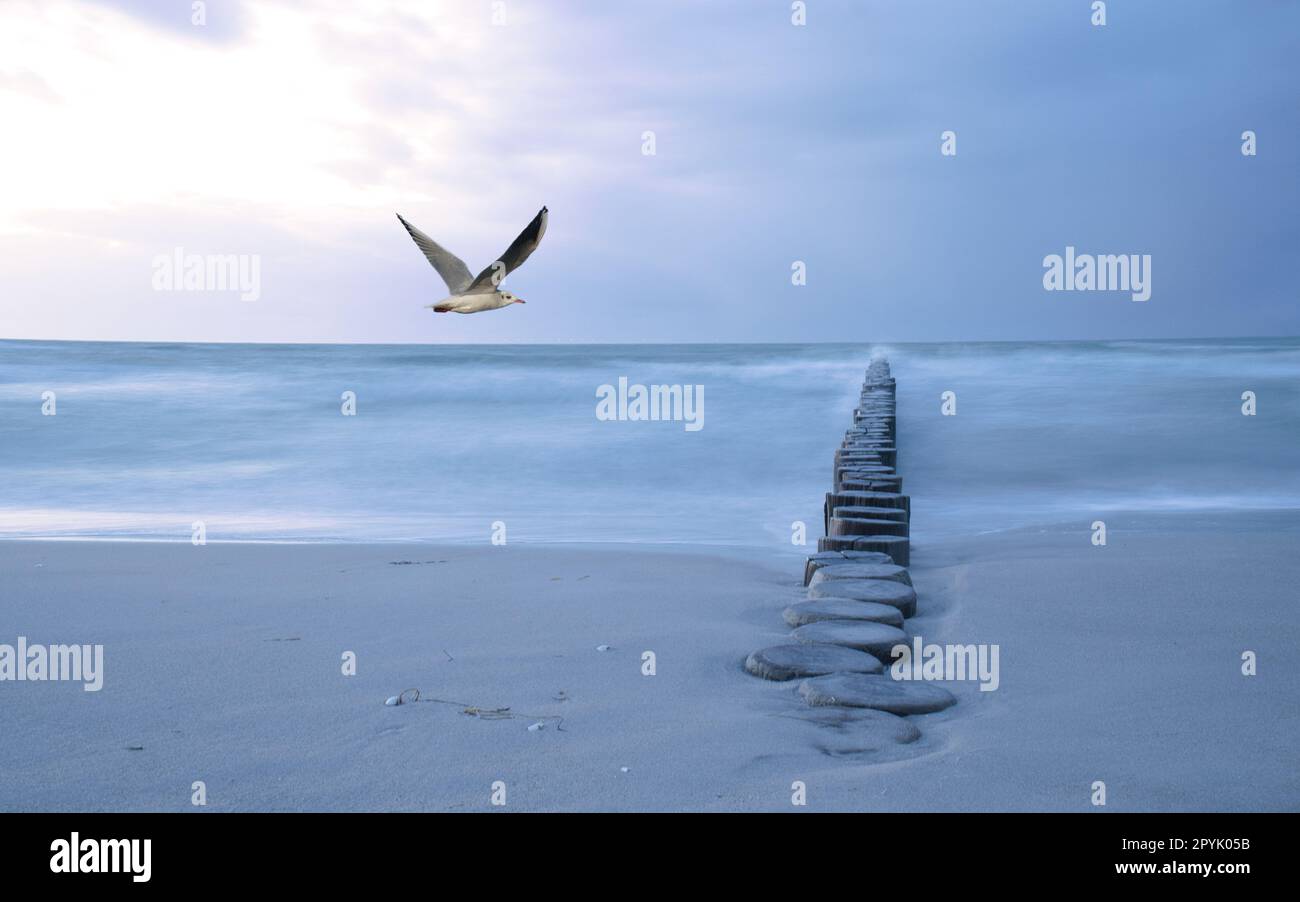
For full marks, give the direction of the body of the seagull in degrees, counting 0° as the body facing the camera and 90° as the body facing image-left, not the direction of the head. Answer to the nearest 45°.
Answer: approximately 270°
